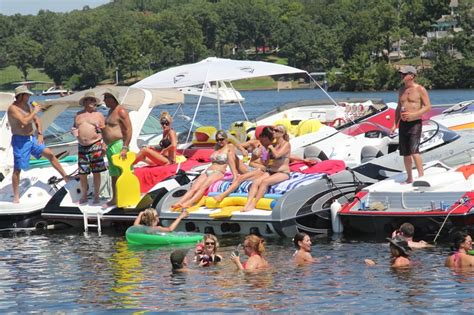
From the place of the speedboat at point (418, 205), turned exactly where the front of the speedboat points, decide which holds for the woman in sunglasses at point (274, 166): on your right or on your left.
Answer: on your left

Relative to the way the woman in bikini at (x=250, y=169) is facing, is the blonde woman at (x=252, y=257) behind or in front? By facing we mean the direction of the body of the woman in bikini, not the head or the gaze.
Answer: in front

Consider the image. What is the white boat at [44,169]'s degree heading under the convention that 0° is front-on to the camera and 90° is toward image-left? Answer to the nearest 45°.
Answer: approximately 225°

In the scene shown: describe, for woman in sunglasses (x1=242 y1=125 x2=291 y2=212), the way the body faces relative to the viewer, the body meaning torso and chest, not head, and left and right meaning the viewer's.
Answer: facing the viewer and to the left of the viewer

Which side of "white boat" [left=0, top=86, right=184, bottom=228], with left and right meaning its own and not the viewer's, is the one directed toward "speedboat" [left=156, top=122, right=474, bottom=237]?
right

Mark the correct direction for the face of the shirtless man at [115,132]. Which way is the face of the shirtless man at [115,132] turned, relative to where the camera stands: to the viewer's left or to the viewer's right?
to the viewer's left

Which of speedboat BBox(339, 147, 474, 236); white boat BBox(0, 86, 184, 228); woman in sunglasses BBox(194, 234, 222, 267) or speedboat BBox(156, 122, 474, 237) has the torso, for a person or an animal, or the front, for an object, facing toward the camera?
the woman in sunglasses

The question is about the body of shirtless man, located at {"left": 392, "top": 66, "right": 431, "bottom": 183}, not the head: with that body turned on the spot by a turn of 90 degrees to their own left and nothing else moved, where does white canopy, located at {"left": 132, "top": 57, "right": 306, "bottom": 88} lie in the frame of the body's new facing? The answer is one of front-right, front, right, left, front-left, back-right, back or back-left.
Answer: back

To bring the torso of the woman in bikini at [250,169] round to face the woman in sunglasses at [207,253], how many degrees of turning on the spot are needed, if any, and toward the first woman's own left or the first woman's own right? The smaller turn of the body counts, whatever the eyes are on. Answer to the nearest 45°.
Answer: approximately 45° to the first woman's own left
